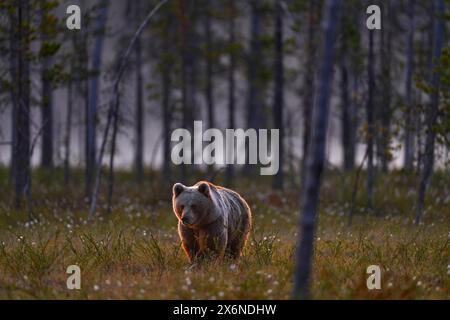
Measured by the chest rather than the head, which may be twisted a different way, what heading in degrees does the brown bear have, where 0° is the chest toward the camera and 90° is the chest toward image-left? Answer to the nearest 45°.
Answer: approximately 45°
